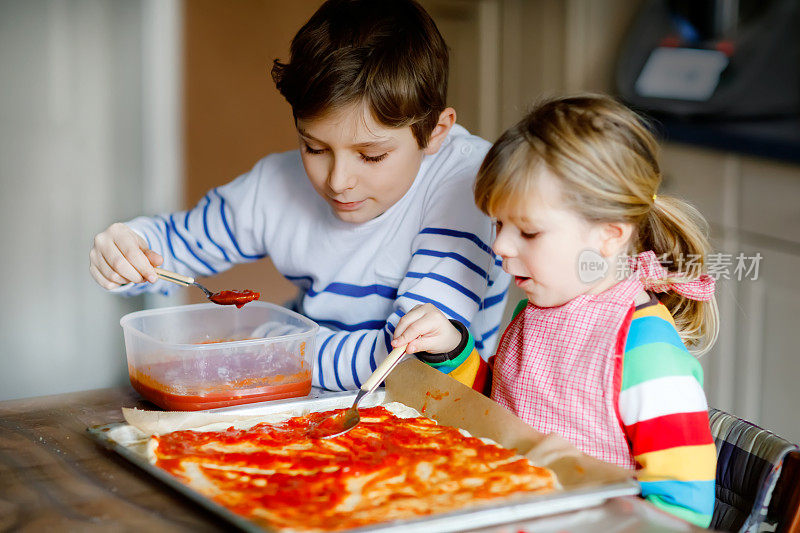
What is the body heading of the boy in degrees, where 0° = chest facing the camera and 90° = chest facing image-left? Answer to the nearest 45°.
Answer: approximately 45°

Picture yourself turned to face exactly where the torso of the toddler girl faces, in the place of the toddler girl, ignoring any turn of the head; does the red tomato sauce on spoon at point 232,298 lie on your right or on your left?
on your right
